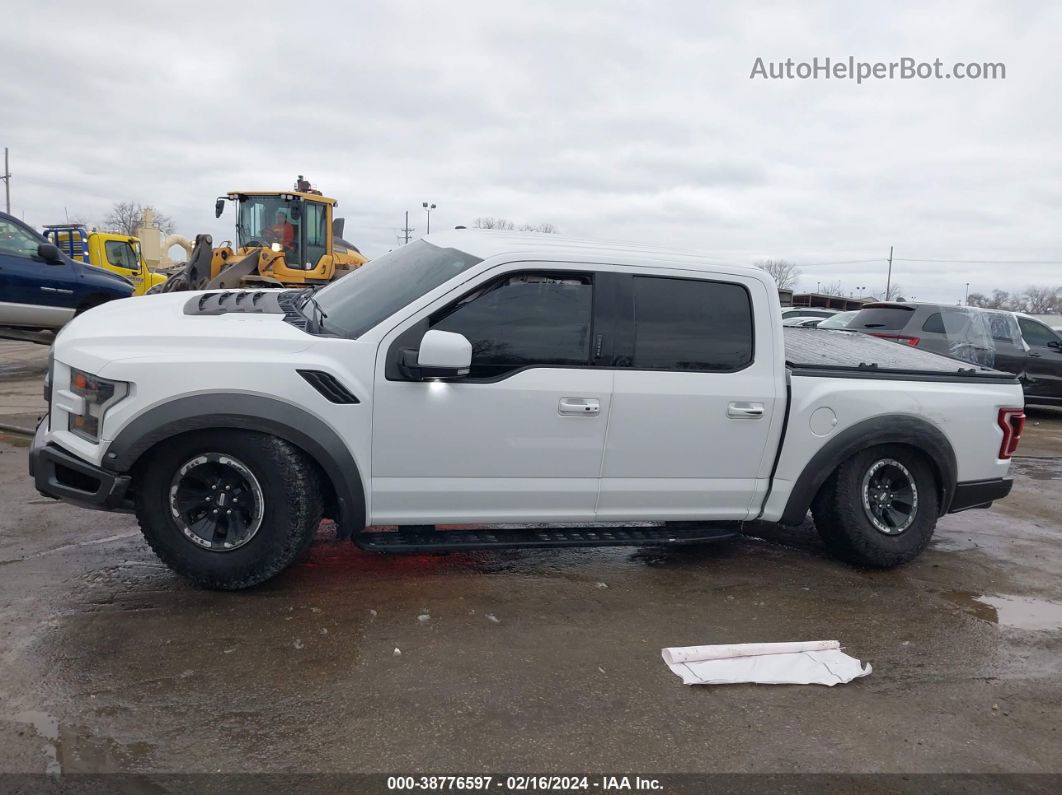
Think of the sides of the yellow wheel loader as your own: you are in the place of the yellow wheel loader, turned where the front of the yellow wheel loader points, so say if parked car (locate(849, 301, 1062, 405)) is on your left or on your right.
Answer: on your left

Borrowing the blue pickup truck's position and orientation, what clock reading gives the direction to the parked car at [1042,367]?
The parked car is roughly at 1 o'clock from the blue pickup truck.

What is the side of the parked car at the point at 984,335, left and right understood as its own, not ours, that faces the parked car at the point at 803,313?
left

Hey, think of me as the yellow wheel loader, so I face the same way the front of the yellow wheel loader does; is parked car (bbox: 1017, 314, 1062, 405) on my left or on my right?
on my left

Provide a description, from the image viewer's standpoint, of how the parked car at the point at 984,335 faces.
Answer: facing away from the viewer and to the right of the viewer

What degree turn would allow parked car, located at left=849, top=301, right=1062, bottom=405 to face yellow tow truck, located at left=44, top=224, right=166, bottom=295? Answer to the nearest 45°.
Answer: approximately 135° to its left

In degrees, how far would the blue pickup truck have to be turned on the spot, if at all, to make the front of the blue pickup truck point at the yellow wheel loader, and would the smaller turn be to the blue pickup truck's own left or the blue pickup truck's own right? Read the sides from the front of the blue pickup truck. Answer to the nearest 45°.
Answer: approximately 45° to the blue pickup truck's own left

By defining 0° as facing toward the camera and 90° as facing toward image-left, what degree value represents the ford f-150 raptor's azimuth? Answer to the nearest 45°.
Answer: approximately 90°

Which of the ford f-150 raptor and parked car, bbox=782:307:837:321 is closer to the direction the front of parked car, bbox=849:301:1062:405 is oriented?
the parked car

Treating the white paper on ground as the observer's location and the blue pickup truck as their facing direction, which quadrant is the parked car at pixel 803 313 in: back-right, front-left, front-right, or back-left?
front-right

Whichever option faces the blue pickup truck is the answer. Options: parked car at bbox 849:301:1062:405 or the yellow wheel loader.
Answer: the yellow wheel loader

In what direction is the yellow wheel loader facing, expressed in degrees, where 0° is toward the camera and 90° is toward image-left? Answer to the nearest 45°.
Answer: approximately 45°

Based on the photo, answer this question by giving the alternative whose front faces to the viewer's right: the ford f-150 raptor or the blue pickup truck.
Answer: the blue pickup truck
